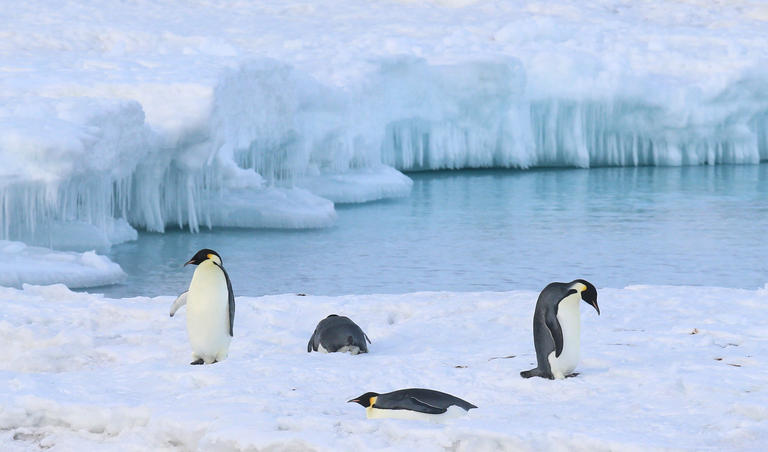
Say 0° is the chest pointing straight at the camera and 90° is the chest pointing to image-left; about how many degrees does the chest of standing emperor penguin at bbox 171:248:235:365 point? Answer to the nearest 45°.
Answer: approximately 45°

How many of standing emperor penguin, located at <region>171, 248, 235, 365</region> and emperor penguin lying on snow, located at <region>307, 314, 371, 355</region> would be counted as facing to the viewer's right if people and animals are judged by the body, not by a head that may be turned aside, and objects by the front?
0

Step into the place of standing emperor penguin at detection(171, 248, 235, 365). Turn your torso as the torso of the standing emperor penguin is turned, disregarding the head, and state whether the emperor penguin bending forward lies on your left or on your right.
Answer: on your left

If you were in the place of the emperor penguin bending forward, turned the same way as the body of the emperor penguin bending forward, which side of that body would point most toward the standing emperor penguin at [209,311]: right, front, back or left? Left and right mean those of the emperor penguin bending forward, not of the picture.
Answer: back

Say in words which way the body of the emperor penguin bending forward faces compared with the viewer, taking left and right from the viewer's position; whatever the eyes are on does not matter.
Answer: facing to the right of the viewer

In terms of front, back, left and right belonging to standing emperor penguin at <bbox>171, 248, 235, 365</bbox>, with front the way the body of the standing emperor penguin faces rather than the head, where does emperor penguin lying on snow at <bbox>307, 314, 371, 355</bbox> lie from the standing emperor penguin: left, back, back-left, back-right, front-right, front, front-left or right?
back-left

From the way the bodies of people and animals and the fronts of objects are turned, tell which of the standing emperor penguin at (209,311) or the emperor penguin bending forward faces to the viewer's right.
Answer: the emperor penguin bending forward
